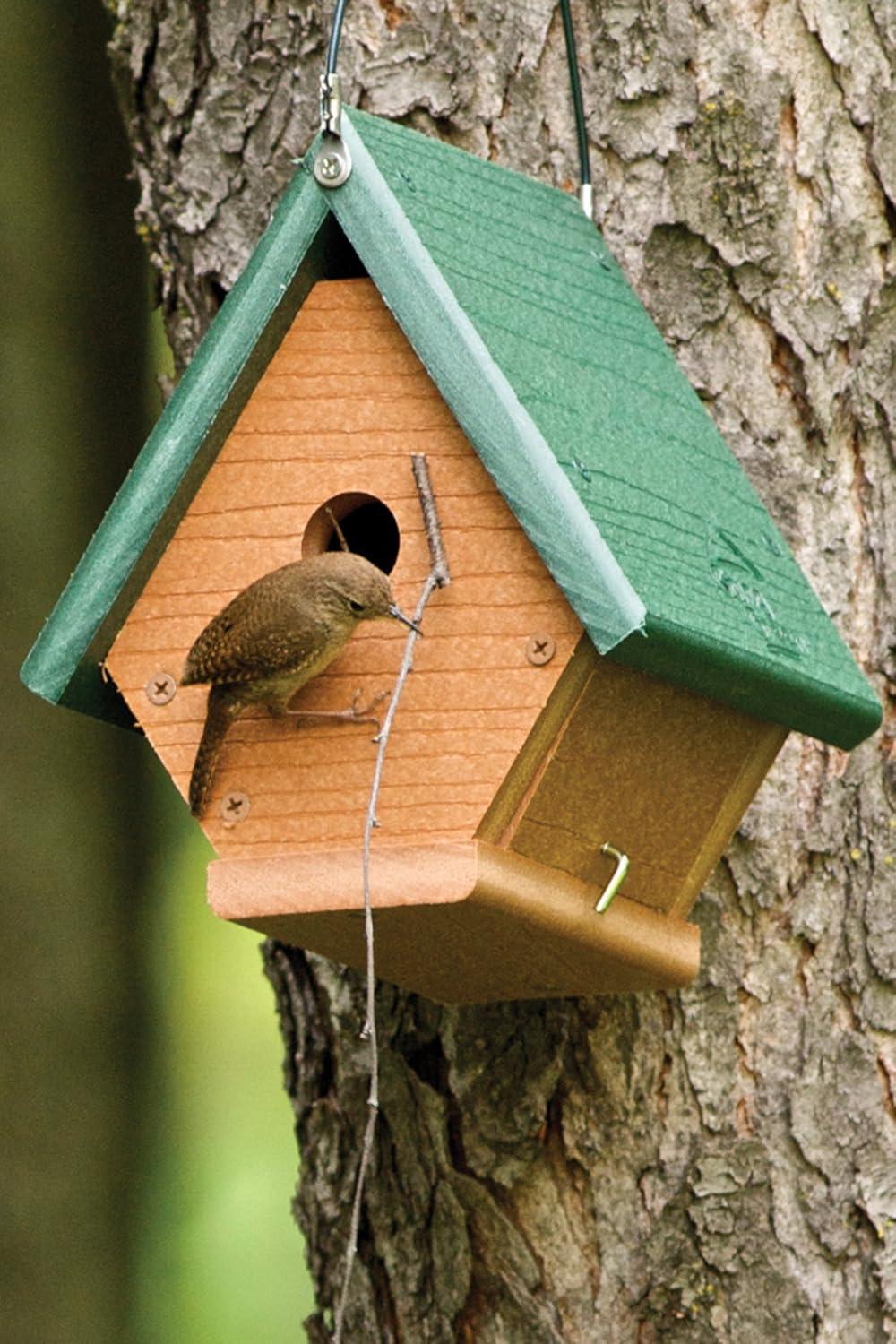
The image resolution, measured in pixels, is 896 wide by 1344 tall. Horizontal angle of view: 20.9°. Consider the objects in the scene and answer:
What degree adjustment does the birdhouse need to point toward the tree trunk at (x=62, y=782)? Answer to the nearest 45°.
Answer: approximately 135° to its right

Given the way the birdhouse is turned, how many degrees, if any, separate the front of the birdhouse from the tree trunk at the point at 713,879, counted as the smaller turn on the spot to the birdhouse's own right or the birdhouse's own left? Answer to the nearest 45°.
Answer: approximately 180°

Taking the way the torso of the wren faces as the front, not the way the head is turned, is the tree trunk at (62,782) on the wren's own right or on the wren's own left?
on the wren's own left

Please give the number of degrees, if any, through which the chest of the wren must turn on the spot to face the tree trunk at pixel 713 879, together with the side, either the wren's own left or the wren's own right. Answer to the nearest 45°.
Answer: approximately 45° to the wren's own left

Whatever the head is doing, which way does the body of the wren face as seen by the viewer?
to the viewer's right
